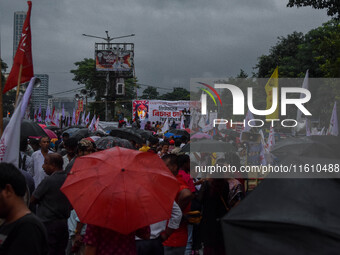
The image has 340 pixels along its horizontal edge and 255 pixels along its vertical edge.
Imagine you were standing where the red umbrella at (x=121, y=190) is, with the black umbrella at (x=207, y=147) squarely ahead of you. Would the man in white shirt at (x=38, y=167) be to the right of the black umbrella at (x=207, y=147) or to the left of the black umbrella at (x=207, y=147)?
left

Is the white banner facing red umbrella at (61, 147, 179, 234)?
yes

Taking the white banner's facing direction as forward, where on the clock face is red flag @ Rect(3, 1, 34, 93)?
The red flag is roughly at 12 o'clock from the white banner.

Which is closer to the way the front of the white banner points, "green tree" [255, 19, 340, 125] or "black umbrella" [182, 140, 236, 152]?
the black umbrella

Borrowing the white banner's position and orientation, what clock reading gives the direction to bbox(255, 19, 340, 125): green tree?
The green tree is roughly at 10 o'clock from the white banner.

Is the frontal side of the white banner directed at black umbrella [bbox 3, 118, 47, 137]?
yes

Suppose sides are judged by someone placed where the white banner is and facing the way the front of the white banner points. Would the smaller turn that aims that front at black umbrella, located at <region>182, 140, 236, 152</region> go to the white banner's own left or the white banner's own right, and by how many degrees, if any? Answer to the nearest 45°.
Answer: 0° — it already faces it

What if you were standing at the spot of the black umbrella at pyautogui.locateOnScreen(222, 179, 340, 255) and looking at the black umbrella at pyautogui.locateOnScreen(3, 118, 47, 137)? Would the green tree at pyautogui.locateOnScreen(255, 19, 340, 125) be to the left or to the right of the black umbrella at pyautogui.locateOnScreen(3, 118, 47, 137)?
right

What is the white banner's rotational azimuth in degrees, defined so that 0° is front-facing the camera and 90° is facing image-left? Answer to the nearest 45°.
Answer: approximately 0°

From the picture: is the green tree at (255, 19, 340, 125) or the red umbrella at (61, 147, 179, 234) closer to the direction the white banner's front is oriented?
the red umbrella

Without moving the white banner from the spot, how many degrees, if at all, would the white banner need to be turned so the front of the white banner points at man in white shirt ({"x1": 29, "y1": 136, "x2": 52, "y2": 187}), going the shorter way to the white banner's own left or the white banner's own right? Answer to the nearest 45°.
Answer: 0° — it already faces them
